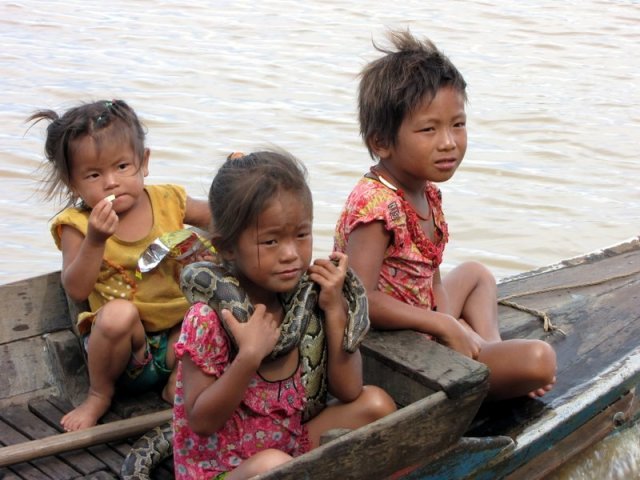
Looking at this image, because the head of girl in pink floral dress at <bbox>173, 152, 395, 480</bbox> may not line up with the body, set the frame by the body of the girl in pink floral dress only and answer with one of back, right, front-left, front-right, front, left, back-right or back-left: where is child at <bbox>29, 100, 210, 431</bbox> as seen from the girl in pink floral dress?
back

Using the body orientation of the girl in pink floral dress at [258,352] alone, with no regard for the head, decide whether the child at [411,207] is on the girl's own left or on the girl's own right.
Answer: on the girl's own left

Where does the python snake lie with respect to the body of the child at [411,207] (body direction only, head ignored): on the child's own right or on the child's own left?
on the child's own right

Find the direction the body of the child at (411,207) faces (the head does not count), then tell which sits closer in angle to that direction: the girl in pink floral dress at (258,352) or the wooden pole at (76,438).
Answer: the girl in pink floral dress

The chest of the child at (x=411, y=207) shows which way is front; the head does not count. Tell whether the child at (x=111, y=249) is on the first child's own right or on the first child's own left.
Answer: on the first child's own right

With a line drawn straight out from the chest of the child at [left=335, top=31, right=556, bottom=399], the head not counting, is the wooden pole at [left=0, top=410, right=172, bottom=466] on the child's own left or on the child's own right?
on the child's own right

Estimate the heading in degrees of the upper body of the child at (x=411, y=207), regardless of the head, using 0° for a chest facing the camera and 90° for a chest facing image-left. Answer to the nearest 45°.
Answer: approximately 315°
